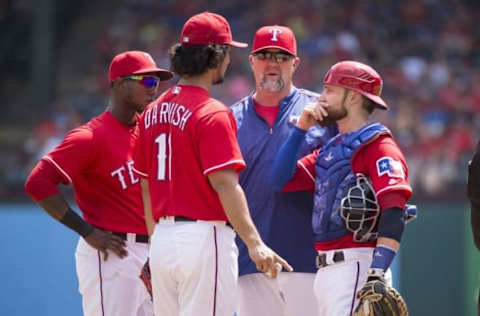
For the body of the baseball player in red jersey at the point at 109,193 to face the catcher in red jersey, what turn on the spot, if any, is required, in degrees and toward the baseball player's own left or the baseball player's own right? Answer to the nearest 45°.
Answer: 0° — they already face them

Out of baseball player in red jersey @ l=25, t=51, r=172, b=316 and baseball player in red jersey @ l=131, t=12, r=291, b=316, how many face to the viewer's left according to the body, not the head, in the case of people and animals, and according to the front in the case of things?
0

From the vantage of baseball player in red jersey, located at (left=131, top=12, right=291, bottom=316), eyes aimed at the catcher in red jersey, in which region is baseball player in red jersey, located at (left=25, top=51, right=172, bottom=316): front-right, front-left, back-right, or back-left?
back-left

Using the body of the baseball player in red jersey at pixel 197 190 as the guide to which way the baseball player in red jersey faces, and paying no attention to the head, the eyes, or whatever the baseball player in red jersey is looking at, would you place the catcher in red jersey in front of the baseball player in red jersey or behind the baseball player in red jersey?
in front

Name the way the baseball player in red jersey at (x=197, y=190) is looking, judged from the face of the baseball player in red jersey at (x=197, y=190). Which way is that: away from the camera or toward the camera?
away from the camera

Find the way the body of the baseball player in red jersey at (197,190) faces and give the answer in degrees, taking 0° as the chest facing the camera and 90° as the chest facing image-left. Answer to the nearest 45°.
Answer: approximately 225°

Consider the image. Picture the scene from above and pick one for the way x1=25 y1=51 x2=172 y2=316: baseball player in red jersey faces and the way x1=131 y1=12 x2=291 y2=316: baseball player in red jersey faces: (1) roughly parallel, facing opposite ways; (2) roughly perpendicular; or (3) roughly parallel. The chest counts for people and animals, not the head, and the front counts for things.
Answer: roughly perpendicular

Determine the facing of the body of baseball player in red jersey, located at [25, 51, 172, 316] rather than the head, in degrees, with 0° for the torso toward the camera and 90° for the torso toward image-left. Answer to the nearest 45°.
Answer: approximately 315°

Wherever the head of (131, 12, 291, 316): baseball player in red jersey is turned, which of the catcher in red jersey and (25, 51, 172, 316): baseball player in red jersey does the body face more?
the catcher in red jersey

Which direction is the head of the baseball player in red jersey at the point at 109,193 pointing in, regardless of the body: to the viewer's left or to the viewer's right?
to the viewer's right
